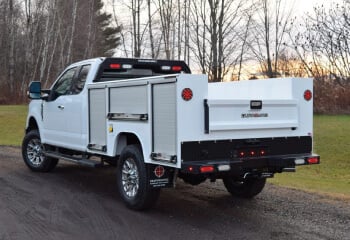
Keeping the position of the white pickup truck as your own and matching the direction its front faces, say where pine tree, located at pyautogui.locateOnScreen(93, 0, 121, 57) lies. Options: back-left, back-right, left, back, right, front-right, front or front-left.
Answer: front-right

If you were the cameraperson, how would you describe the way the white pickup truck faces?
facing away from the viewer and to the left of the viewer
